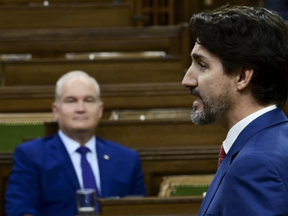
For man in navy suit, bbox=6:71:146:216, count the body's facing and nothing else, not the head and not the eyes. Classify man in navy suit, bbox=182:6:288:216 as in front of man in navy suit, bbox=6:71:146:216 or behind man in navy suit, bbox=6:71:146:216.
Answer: in front

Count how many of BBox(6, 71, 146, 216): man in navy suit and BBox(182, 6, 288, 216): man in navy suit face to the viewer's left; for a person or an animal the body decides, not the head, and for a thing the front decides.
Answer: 1

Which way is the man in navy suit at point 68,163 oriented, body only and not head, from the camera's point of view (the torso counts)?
toward the camera

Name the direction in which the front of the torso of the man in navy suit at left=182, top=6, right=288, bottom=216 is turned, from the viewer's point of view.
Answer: to the viewer's left

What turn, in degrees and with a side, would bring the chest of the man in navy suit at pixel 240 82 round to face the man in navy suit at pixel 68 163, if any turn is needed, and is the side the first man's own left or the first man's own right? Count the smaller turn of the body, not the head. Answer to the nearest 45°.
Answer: approximately 45° to the first man's own right

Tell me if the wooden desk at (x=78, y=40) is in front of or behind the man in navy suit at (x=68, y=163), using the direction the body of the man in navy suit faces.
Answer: behind

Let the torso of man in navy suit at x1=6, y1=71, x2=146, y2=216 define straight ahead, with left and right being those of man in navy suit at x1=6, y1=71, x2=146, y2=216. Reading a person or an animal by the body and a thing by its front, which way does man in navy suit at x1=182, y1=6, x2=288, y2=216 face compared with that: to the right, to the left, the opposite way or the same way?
to the right

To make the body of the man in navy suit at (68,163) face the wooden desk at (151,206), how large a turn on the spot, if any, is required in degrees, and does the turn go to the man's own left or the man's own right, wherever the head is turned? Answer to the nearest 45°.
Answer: approximately 45° to the man's own left

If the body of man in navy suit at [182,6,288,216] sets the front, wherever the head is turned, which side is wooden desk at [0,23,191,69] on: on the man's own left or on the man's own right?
on the man's own right

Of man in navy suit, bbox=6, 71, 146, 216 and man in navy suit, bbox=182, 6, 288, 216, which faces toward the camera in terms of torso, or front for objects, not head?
man in navy suit, bbox=6, 71, 146, 216
